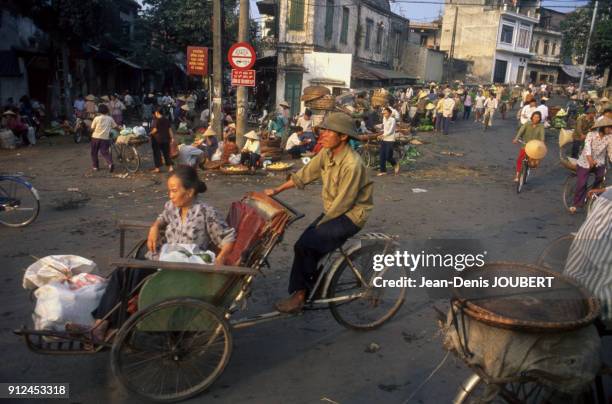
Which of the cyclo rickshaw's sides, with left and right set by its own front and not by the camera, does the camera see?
left

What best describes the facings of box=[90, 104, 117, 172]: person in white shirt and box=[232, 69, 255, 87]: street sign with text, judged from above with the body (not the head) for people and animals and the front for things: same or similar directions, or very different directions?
very different directions

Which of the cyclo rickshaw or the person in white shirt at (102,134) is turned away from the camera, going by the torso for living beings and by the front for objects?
the person in white shirt

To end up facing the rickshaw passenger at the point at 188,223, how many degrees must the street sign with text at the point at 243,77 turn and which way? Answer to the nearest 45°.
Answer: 0° — it already faces them

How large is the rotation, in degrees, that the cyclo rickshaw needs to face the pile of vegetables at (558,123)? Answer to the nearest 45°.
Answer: approximately 135° to its right

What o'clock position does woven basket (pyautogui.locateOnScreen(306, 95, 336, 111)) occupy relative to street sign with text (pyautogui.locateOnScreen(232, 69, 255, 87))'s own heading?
The woven basket is roughly at 7 o'clock from the street sign with text.

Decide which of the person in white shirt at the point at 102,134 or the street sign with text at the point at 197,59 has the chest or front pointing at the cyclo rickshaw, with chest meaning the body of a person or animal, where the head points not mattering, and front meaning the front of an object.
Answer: the street sign with text

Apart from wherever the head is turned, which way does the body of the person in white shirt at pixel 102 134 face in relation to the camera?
away from the camera
